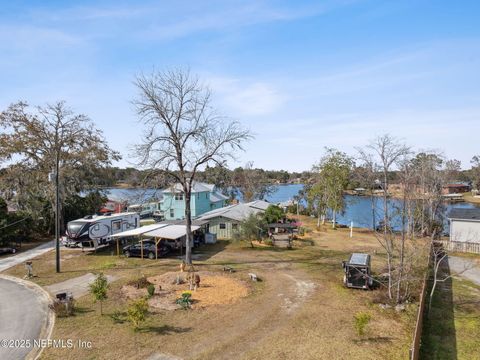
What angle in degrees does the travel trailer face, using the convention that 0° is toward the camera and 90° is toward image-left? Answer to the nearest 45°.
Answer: approximately 45°

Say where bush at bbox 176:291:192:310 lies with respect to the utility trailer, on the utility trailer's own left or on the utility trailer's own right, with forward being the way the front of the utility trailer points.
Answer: on the utility trailer's own left

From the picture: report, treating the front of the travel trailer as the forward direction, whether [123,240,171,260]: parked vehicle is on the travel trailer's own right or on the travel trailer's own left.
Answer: on the travel trailer's own left

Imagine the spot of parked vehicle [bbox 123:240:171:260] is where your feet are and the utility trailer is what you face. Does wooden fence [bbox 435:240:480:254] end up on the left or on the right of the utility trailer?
left

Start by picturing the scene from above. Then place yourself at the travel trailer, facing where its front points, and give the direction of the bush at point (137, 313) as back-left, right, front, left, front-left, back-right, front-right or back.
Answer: front-left
